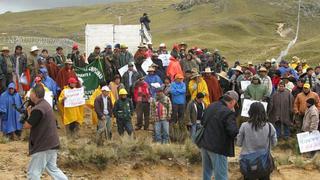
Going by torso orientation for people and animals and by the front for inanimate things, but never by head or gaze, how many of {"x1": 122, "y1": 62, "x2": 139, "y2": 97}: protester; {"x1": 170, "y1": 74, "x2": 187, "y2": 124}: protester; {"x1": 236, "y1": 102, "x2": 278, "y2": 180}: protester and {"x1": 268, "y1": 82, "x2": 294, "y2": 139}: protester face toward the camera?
3

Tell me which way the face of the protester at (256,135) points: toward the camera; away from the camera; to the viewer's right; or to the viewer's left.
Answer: away from the camera

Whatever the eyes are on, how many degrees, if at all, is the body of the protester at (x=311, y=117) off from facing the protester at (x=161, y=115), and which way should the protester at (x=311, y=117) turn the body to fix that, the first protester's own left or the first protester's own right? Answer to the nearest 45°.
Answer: approximately 45° to the first protester's own right

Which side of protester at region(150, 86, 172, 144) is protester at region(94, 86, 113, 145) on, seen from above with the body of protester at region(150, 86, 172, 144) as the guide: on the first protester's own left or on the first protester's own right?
on the first protester's own right

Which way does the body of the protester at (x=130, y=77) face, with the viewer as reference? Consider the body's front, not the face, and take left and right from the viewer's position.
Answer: facing the viewer

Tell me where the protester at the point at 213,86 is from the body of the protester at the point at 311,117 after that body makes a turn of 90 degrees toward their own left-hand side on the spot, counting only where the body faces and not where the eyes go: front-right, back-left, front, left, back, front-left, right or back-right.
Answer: back-right

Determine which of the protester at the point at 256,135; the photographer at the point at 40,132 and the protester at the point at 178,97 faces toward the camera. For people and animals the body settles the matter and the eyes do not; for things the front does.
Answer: the protester at the point at 178,97

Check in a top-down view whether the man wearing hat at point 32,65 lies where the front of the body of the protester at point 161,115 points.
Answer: no

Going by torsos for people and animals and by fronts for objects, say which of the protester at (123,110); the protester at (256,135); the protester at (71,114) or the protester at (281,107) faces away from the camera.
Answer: the protester at (256,135)

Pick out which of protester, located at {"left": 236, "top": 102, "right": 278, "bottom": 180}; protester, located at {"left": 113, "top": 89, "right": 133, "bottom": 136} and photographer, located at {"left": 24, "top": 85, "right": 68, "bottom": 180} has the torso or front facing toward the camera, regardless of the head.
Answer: protester, located at {"left": 113, "top": 89, "right": 133, "bottom": 136}

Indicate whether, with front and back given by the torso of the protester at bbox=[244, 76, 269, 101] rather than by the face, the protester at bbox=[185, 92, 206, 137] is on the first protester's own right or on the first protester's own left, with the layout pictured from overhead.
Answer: on the first protester's own right

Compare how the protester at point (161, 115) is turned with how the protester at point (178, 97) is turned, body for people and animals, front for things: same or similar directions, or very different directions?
same or similar directions

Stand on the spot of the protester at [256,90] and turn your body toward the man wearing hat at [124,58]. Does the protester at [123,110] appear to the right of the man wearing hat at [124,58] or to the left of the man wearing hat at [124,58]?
left

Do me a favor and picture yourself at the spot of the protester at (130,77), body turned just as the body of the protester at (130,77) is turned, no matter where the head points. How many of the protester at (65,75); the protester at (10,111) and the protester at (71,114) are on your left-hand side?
0

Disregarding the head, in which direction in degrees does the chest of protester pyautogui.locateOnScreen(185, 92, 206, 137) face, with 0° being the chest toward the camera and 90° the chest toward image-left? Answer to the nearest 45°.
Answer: approximately 315°

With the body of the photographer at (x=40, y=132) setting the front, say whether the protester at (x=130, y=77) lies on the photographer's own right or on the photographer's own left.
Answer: on the photographer's own right

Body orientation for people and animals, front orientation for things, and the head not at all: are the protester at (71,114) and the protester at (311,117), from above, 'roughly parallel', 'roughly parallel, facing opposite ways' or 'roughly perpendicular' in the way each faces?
roughly perpendicular

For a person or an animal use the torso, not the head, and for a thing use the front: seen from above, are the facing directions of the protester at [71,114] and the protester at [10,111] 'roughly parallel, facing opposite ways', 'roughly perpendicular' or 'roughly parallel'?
roughly parallel

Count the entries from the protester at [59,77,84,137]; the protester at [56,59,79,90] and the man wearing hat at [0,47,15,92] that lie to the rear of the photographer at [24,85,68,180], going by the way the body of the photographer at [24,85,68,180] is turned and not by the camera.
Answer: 0

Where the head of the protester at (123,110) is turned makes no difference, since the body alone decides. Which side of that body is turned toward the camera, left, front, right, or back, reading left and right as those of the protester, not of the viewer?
front

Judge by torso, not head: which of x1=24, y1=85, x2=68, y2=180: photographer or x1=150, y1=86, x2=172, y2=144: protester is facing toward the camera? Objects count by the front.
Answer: x1=150, y1=86, x2=172, y2=144: protester

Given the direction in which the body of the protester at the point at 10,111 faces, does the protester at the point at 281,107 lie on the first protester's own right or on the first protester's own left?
on the first protester's own left
